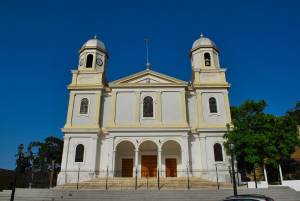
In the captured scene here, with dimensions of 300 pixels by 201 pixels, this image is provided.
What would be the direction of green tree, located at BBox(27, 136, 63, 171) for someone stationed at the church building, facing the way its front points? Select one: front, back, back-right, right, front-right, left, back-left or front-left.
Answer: back-right

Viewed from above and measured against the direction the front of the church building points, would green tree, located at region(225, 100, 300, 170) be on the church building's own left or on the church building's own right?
on the church building's own left

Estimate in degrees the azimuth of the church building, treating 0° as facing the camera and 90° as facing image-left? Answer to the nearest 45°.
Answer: approximately 0°

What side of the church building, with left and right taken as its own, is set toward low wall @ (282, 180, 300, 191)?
left
